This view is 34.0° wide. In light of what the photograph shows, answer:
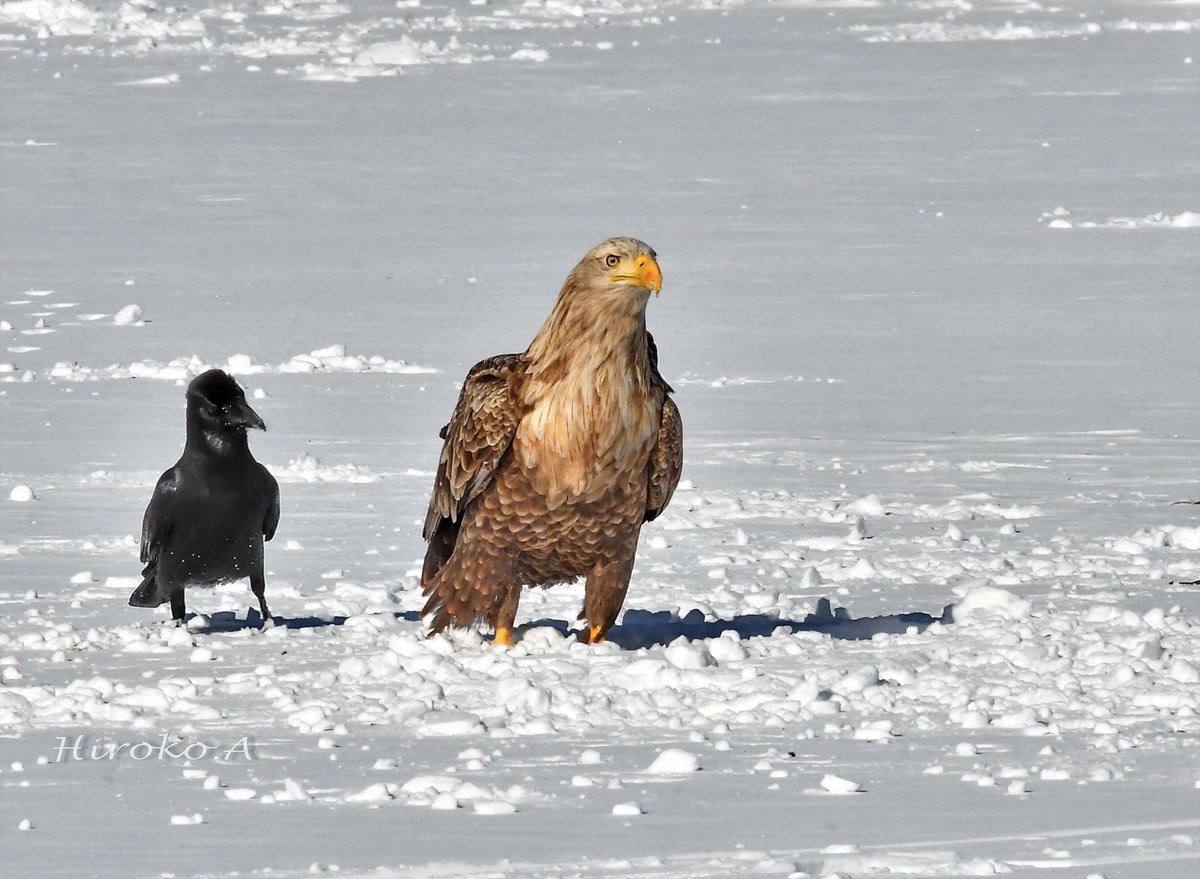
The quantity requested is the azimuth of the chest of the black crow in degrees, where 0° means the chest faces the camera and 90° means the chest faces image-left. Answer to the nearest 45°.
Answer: approximately 315°
